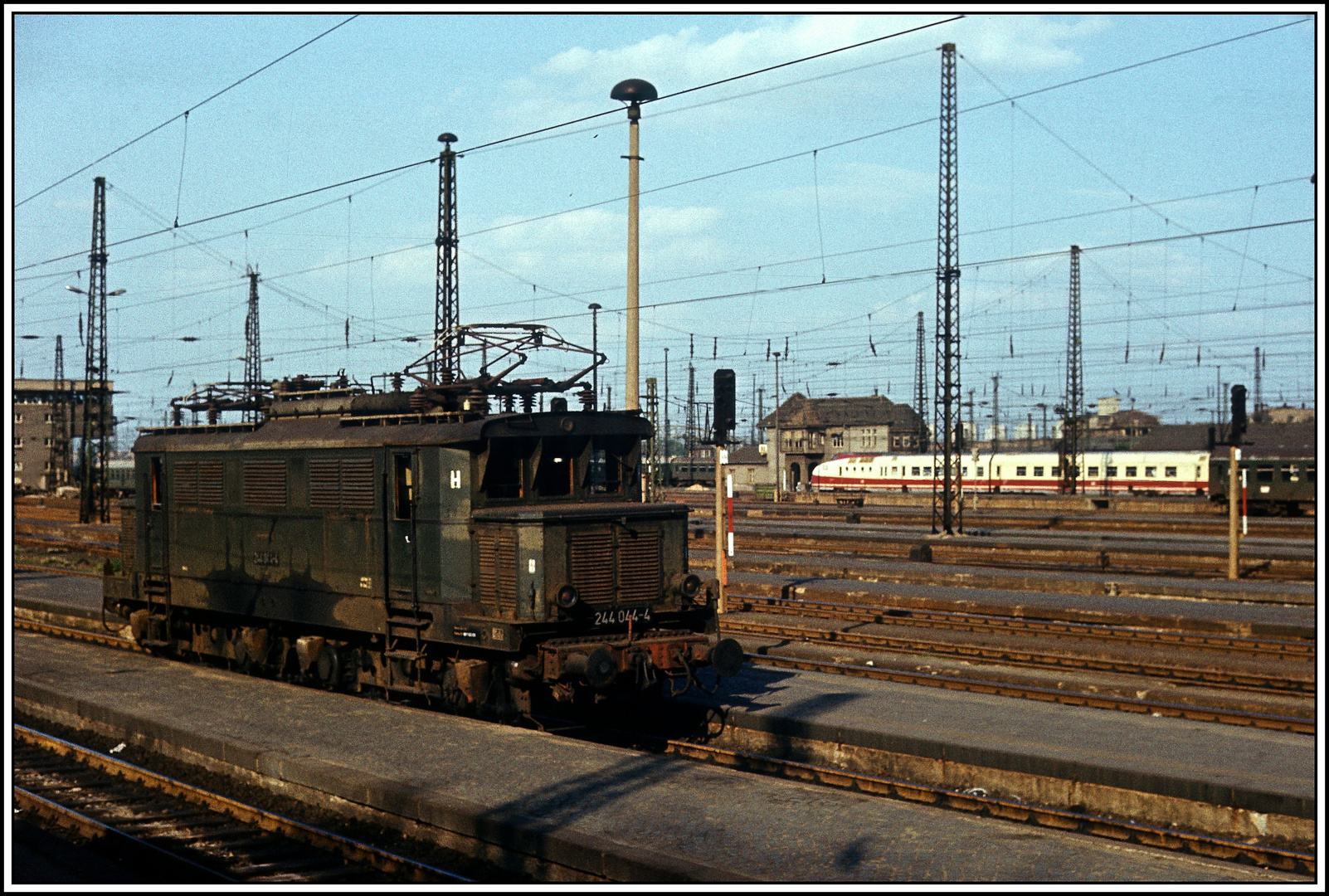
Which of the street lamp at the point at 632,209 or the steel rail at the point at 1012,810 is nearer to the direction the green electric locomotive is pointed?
the steel rail

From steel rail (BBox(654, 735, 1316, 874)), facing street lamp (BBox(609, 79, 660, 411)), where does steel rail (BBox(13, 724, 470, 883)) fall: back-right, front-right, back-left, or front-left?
front-left

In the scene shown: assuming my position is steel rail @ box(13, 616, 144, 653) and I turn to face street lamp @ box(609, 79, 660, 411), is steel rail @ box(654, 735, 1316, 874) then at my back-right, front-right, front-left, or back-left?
front-right

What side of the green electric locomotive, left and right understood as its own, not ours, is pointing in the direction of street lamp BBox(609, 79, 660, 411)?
left

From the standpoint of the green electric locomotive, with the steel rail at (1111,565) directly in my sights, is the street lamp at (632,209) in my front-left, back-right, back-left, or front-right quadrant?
front-left

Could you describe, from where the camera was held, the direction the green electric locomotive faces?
facing the viewer and to the right of the viewer

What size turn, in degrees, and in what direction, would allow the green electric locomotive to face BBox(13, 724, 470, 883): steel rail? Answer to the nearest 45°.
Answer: approximately 90° to its right

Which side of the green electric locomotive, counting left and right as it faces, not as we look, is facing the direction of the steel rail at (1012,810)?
front

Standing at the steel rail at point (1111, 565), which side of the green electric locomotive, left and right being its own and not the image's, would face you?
left

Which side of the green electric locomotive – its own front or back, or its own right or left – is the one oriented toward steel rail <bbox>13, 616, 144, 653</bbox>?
back
